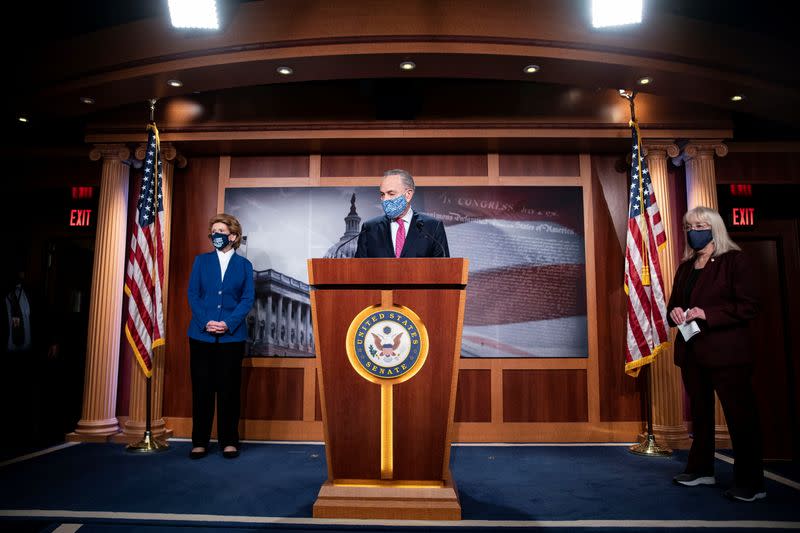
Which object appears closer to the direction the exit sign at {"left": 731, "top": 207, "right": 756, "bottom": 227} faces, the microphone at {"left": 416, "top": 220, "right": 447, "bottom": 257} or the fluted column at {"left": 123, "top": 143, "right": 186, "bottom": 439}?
the microphone

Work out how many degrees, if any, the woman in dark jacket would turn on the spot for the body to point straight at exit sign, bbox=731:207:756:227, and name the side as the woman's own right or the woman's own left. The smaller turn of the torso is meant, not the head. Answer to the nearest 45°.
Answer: approximately 135° to the woman's own right

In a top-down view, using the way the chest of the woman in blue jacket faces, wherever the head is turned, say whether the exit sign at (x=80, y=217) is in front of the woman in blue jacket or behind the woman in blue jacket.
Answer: behind

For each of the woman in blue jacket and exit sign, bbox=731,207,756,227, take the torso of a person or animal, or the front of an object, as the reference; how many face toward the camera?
2

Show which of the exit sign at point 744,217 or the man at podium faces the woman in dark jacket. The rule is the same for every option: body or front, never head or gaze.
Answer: the exit sign

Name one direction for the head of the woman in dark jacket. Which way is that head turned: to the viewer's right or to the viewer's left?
to the viewer's left

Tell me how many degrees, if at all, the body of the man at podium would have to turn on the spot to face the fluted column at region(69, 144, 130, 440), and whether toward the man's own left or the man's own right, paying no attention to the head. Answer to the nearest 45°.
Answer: approximately 135° to the man's own right

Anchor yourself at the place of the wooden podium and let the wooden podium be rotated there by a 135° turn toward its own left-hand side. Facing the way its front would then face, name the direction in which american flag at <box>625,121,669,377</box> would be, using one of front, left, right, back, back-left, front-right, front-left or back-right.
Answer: front
